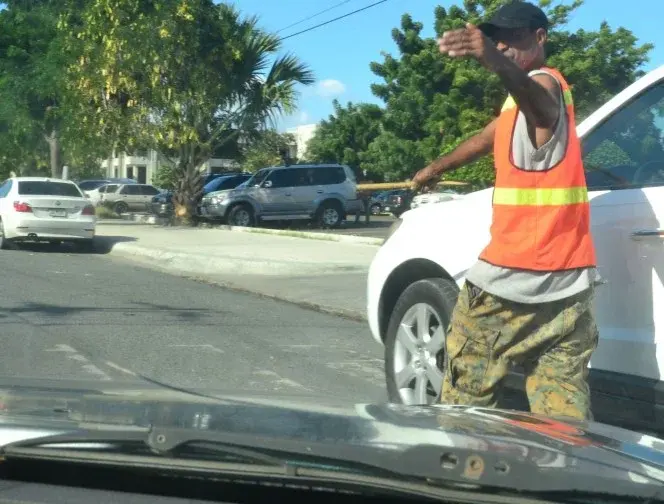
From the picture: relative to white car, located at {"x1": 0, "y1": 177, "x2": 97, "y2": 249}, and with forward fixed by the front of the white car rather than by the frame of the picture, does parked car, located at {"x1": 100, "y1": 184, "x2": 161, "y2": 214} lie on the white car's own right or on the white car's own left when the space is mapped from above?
on the white car's own right

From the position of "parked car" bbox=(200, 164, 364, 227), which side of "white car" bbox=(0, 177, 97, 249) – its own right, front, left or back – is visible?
right

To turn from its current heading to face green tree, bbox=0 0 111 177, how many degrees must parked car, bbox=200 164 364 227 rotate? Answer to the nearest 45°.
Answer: approximately 45° to its right

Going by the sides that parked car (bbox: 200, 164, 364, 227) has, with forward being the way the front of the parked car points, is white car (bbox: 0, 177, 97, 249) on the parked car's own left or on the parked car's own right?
on the parked car's own left

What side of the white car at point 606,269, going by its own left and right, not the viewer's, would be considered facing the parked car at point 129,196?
front

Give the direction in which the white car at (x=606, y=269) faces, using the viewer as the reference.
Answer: facing away from the viewer and to the left of the viewer

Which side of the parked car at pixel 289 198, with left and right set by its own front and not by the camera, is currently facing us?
left

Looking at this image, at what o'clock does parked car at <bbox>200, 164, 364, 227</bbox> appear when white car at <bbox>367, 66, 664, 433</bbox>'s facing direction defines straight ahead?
The parked car is roughly at 1 o'clock from the white car.

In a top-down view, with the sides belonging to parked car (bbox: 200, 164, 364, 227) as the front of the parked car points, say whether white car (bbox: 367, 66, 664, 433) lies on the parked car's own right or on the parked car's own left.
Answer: on the parked car's own left

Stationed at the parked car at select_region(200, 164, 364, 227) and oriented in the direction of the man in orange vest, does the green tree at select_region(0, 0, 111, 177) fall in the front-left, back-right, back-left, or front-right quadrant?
back-right

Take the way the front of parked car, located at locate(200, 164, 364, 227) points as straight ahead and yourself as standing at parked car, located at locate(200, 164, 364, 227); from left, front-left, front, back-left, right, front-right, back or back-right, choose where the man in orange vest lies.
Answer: left

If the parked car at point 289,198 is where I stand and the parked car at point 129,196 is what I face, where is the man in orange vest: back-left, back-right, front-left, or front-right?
back-left

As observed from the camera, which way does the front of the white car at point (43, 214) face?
facing away from the viewer and to the left of the viewer
